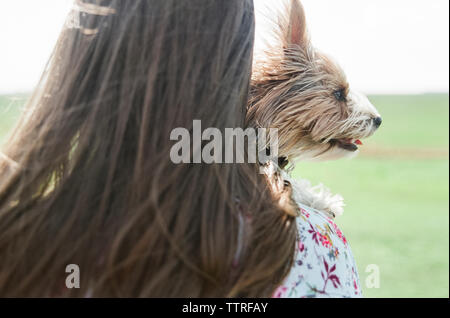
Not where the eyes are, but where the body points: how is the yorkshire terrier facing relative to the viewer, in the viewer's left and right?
facing to the right of the viewer
